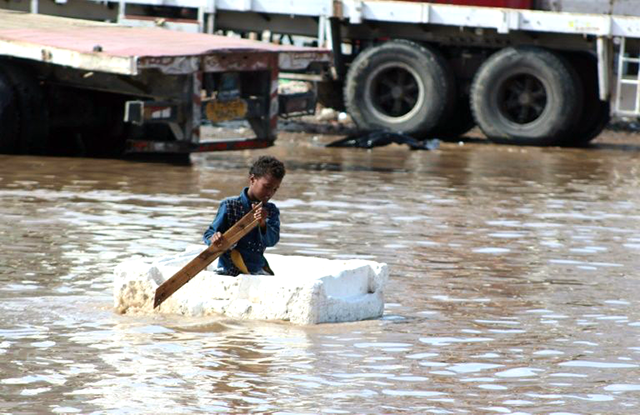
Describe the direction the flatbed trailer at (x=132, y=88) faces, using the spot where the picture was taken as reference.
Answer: facing away from the viewer and to the left of the viewer

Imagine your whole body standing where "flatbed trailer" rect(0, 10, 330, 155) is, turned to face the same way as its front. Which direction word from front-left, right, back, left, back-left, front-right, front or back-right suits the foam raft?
back-left

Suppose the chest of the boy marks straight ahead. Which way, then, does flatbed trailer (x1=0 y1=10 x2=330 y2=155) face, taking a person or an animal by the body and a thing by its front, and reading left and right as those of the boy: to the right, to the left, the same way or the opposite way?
the opposite way

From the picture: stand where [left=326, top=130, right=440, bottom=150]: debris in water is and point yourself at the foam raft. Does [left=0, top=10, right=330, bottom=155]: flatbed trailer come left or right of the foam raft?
right

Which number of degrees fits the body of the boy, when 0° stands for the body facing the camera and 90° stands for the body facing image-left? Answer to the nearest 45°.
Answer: approximately 315°
